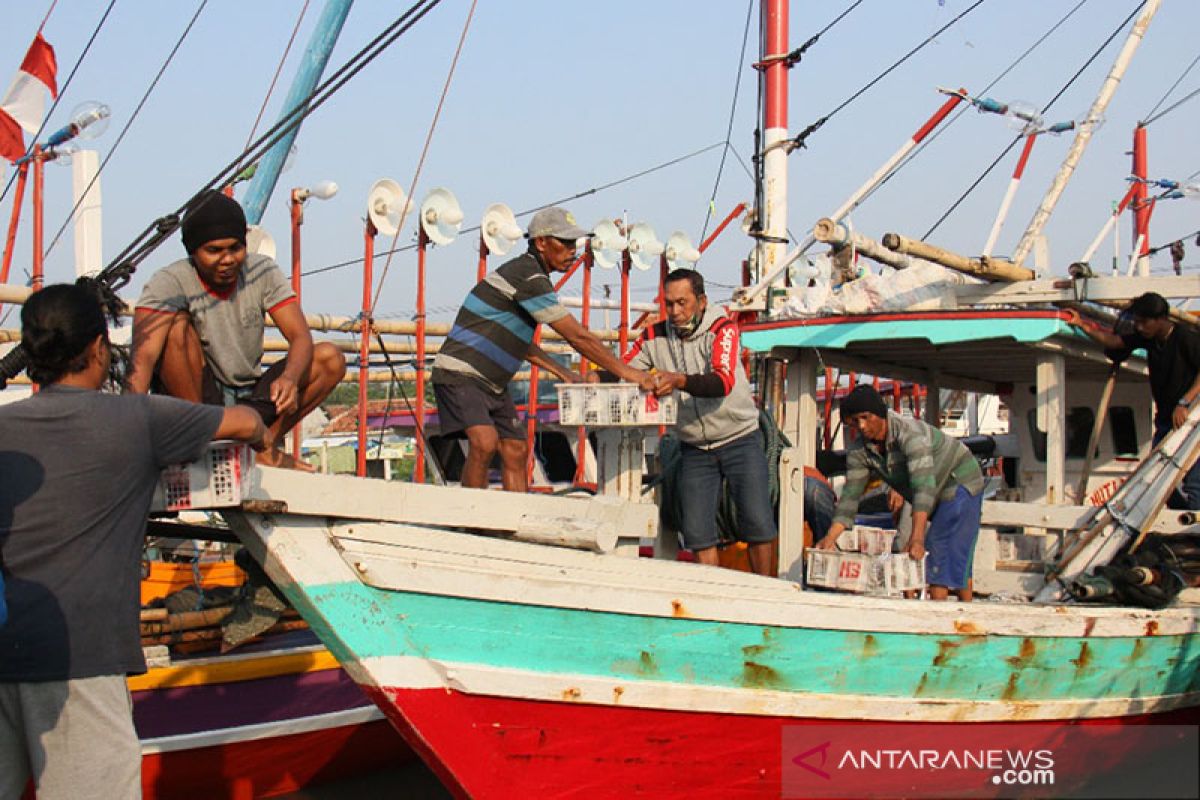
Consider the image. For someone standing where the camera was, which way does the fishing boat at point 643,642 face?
facing to the left of the viewer

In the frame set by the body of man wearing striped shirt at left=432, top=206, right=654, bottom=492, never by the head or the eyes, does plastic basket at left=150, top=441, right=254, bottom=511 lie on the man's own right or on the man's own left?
on the man's own right

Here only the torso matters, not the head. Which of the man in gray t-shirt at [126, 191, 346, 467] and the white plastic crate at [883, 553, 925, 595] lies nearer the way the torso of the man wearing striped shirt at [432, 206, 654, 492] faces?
the white plastic crate

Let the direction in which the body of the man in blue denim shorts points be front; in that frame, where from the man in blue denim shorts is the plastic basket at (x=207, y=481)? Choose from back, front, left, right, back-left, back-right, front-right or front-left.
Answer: front

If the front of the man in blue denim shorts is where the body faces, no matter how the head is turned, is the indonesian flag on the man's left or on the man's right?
on the man's right

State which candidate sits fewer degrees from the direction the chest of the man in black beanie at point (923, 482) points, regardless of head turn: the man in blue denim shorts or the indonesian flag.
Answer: the man in blue denim shorts

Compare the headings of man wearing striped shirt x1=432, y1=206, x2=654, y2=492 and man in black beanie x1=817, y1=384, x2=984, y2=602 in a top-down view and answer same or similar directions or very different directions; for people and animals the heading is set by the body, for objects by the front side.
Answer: very different directions

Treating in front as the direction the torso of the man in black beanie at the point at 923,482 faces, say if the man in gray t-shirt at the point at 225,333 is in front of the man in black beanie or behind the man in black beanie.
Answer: in front

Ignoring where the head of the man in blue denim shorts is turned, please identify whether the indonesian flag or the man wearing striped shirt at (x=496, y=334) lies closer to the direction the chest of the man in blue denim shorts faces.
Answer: the man wearing striped shirt

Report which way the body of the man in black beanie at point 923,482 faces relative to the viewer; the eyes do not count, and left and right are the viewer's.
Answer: facing the viewer and to the left of the viewer

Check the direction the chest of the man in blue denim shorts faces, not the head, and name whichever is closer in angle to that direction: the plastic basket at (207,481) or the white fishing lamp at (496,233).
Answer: the plastic basket

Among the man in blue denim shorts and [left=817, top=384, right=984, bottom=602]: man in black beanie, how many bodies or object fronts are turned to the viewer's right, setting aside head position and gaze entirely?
0

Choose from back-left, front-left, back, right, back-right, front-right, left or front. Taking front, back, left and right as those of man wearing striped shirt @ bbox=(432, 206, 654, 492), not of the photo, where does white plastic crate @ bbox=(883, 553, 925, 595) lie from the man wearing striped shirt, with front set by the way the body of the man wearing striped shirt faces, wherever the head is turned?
front

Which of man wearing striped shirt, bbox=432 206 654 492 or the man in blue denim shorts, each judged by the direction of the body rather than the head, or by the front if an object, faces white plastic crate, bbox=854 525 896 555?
the man wearing striped shirt

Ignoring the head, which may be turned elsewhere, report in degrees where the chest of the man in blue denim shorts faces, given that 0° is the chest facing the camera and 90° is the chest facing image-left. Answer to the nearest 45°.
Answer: approximately 45°

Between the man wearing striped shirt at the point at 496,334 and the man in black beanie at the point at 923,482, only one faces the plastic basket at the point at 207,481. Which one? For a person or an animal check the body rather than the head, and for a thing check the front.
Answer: the man in black beanie

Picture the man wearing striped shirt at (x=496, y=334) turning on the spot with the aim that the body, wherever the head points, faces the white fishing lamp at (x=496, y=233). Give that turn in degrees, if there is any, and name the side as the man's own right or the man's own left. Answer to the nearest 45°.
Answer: approximately 90° to the man's own left

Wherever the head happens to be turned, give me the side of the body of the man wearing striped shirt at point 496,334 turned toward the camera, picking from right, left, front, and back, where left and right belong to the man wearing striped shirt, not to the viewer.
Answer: right
